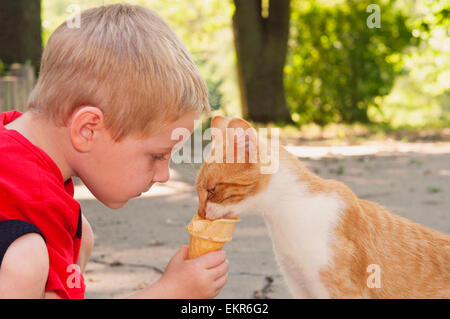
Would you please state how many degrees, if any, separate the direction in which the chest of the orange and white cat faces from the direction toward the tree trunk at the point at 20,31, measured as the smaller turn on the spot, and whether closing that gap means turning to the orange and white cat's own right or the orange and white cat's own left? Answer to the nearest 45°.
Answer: approximately 45° to the orange and white cat's own right

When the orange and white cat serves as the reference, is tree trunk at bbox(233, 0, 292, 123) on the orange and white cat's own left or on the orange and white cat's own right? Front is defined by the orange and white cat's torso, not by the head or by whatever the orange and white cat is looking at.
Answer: on the orange and white cat's own right

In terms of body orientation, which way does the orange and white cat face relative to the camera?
to the viewer's left
